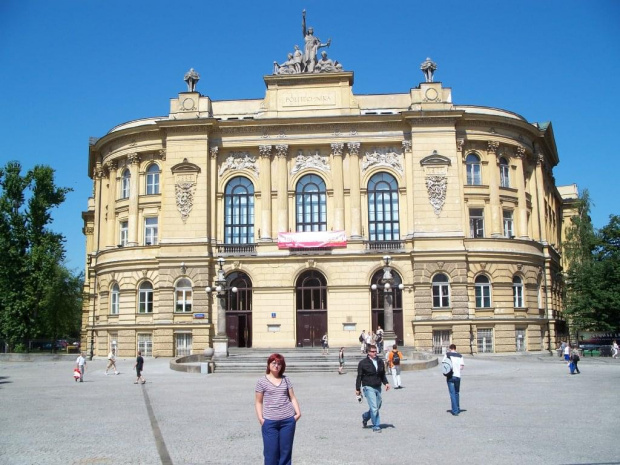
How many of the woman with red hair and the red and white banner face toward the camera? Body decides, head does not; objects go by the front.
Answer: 2

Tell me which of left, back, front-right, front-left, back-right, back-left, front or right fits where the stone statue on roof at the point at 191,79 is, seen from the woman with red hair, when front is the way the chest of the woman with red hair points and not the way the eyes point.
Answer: back

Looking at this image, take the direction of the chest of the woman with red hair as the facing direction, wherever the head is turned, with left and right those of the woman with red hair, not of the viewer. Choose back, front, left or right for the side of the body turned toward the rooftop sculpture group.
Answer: back

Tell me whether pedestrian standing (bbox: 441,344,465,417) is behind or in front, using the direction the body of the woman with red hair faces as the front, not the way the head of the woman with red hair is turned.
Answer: behind

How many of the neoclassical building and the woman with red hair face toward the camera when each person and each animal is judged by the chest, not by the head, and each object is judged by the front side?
2

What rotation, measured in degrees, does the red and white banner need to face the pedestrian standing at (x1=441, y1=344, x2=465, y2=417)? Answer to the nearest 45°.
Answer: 0° — it already faces them

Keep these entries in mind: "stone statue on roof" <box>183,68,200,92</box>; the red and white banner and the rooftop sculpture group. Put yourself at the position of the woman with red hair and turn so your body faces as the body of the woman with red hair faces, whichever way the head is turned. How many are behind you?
3
